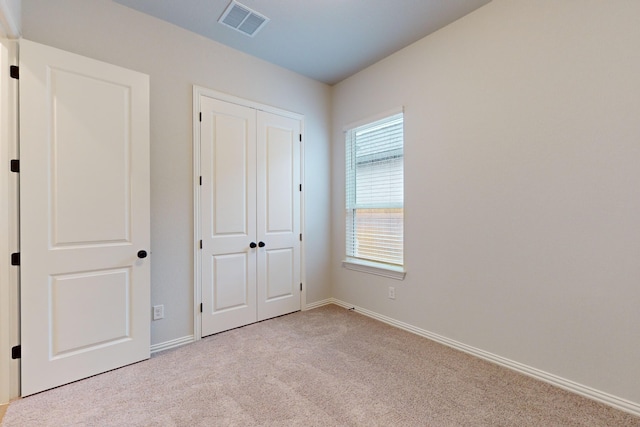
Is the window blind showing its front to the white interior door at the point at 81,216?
yes

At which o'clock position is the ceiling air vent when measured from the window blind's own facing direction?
The ceiling air vent is roughly at 12 o'clock from the window blind.

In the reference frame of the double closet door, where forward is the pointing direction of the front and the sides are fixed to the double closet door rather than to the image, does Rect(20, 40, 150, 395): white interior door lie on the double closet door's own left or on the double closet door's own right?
on the double closet door's own right

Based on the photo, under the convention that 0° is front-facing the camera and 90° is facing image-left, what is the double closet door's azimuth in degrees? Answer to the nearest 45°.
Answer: approximately 315°

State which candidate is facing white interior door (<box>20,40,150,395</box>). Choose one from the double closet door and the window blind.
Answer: the window blind

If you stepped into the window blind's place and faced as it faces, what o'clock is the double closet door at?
The double closet door is roughly at 1 o'clock from the window blind.

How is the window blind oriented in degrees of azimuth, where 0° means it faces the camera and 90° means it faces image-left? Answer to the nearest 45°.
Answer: approximately 45°
